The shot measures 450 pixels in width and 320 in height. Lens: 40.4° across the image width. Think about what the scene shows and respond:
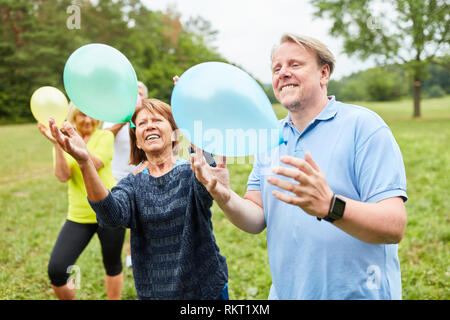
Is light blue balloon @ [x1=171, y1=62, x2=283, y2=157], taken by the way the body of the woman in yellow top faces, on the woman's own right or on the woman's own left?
on the woman's own left

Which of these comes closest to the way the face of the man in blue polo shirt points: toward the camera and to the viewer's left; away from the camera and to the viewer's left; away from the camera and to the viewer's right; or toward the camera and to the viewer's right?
toward the camera and to the viewer's left

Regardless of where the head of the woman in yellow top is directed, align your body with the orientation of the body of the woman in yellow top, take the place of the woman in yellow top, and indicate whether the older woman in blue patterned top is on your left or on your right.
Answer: on your left

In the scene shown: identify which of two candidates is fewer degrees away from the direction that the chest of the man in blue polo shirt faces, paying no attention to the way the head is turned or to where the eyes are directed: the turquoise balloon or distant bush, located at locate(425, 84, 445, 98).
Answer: the turquoise balloon

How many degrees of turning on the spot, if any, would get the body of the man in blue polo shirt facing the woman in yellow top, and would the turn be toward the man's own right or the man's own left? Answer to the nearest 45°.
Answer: approximately 90° to the man's own right

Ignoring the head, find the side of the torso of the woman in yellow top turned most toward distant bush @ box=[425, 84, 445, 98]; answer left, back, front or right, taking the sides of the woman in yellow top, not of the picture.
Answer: back

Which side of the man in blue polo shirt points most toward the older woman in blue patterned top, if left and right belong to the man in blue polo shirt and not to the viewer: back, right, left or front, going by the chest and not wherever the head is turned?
right

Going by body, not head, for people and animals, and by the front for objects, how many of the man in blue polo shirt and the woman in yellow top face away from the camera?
0

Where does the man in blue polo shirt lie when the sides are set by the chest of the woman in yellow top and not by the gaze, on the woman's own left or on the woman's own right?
on the woman's own left

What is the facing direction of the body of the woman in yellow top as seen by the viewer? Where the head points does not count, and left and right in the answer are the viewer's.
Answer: facing the viewer and to the left of the viewer
